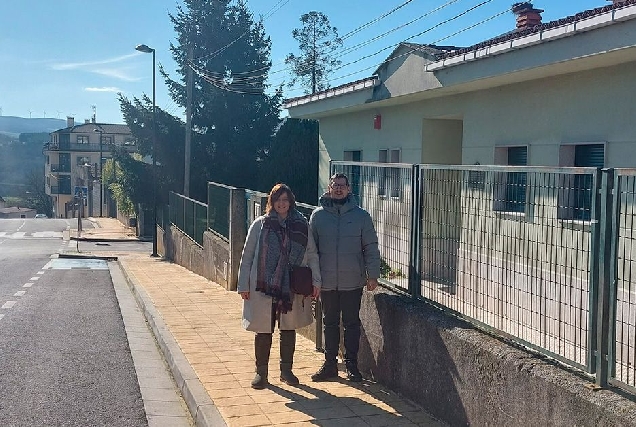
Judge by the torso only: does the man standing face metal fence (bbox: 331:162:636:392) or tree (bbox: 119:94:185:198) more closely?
the metal fence

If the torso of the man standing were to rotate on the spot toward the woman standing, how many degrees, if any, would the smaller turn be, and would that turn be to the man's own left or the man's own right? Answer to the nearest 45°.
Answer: approximately 90° to the man's own right

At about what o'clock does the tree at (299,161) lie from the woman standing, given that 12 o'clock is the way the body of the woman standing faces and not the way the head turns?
The tree is roughly at 6 o'clock from the woman standing.

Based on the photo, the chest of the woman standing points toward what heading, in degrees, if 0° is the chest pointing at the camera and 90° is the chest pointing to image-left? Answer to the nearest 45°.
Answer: approximately 0°

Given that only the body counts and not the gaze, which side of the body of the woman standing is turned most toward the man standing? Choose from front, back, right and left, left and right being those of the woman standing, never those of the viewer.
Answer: left

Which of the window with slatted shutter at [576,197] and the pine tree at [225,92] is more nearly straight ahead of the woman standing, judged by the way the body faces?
the window with slatted shutter

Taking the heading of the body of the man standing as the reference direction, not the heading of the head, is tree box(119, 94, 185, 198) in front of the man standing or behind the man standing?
behind

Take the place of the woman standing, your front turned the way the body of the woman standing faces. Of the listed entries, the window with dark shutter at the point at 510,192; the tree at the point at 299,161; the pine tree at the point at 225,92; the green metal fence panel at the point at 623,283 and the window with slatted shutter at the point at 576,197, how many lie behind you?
2

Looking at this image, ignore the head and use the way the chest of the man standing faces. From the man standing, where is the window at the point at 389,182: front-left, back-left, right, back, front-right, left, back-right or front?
back-left

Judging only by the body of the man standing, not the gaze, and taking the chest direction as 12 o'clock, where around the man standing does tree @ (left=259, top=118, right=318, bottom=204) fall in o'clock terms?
The tree is roughly at 6 o'clock from the man standing.

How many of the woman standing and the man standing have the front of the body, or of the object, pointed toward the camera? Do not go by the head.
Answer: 2

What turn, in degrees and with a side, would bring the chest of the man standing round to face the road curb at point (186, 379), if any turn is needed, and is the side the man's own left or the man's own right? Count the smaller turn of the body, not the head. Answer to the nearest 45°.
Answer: approximately 90° to the man's own right
